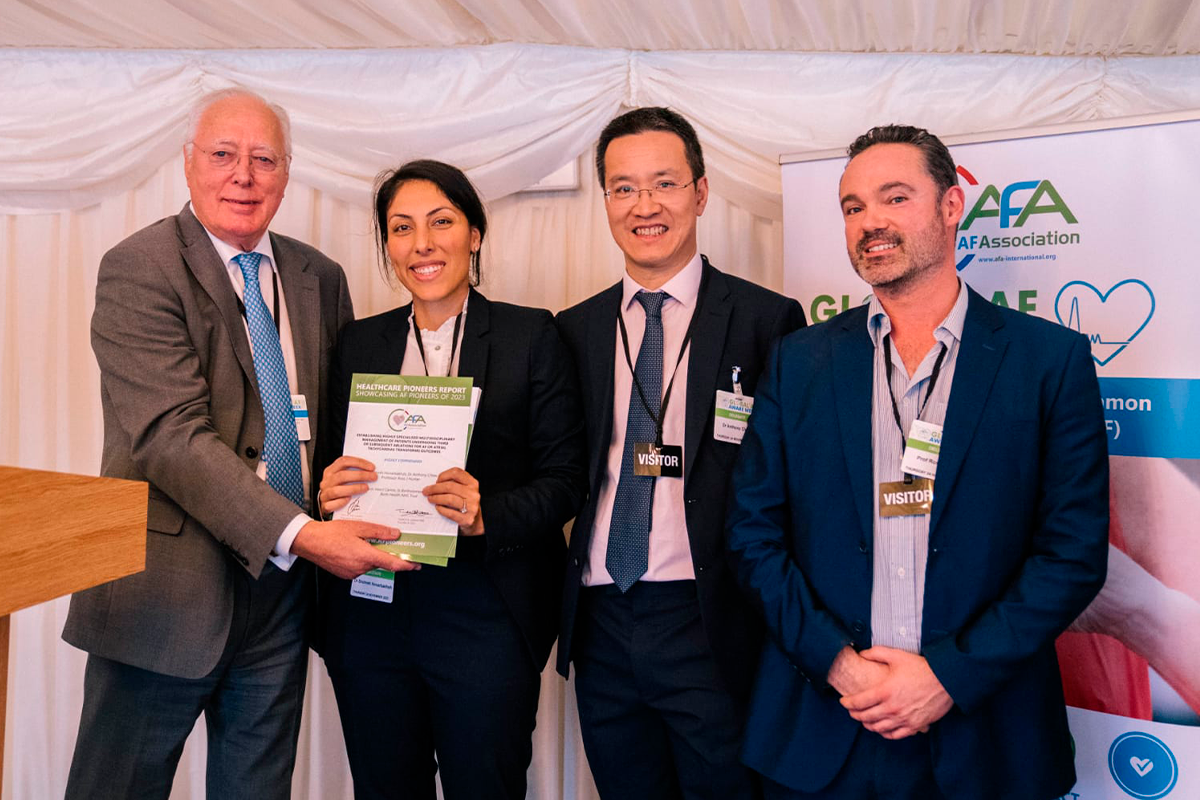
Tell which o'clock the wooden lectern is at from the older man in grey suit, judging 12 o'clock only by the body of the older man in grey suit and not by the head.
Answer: The wooden lectern is roughly at 2 o'clock from the older man in grey suit.

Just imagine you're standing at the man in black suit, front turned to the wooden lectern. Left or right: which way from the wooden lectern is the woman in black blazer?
right

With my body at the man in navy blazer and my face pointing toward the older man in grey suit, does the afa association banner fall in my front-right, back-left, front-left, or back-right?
back-right

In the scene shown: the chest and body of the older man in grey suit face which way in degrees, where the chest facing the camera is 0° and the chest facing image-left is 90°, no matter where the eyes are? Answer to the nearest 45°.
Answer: approximately 315°

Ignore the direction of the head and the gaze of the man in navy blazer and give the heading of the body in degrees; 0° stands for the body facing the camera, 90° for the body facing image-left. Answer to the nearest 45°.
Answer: approximately 0°
